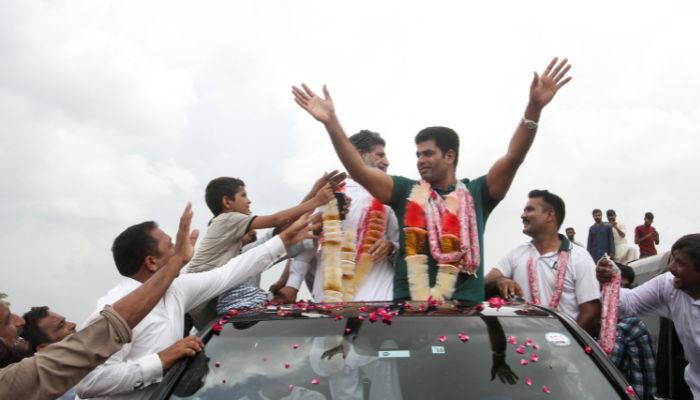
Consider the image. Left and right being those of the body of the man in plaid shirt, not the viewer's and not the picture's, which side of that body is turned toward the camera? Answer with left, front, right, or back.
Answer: left

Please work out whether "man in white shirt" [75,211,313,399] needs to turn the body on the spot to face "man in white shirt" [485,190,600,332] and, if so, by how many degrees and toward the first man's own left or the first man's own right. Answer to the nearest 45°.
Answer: approximately 45° to the first man's own right

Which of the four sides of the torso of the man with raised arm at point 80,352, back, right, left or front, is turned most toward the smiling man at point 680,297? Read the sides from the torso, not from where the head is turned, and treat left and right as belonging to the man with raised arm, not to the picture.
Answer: front

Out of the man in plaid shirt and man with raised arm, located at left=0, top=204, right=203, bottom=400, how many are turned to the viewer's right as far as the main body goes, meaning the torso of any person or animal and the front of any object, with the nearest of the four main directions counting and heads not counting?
1

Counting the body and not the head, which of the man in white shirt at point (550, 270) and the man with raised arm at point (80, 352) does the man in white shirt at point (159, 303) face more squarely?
the man in white shirt

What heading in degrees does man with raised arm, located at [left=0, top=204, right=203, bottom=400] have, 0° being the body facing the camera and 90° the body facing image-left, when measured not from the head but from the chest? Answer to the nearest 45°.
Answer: approximately 270°

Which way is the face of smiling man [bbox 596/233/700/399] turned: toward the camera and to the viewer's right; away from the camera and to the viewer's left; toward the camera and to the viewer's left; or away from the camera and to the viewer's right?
toward the camera and to the viewer's left

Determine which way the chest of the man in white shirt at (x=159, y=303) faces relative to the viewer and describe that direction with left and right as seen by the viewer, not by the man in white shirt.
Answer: facing away from the viewer and to the right of the viewer
